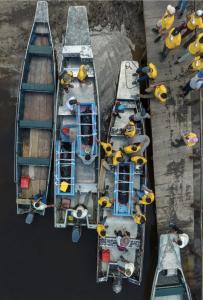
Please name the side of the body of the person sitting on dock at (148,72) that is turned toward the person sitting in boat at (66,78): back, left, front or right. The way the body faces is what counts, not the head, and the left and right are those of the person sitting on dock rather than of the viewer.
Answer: front

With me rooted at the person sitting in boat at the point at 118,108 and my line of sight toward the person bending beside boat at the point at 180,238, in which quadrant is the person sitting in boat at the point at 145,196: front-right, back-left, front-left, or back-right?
front-right

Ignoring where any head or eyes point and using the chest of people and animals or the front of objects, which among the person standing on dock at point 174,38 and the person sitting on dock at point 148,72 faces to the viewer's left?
the person sitting on dock at point 148,72

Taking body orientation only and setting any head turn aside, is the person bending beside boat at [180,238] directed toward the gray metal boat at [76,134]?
no

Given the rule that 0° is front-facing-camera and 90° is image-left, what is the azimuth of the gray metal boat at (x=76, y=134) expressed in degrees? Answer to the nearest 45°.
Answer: approximately 180°

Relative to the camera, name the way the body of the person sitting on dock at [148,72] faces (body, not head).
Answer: to the viewer's left
